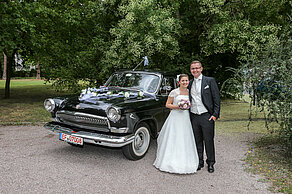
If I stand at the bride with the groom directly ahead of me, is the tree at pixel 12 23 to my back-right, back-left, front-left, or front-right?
back-left

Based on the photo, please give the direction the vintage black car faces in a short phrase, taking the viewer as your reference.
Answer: facing the viewer and to the left of the viewer

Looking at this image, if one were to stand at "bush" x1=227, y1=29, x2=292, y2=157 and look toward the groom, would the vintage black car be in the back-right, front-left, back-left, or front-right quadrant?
front-right

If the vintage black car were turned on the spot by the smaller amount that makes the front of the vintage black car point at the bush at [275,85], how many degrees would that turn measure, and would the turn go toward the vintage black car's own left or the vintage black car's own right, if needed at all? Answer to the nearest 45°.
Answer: approximately 135° to the vintage black car's own left

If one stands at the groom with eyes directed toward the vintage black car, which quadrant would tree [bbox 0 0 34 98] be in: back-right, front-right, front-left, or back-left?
front-right

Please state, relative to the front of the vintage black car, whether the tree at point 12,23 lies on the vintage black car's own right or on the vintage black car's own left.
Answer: on the vintage black car's own right

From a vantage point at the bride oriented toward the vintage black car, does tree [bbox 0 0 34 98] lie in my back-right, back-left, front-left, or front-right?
front-right

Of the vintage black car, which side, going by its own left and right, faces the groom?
left
